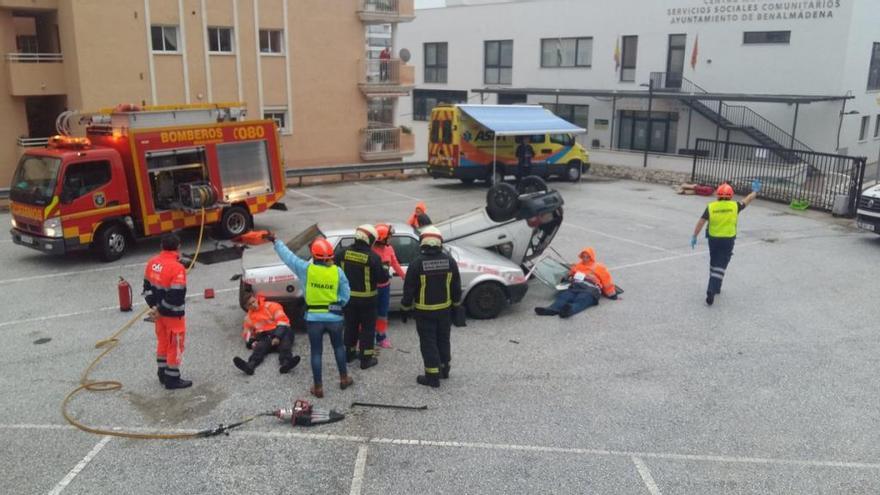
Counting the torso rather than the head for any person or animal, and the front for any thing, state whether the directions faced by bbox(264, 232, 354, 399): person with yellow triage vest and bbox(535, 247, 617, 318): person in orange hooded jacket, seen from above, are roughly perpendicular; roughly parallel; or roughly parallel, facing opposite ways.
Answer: roughly perpendicular

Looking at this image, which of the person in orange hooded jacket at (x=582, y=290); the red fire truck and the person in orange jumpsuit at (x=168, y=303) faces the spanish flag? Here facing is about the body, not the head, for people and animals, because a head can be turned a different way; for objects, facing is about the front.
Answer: the person in orange jumpsuit at (x=168, y=303)

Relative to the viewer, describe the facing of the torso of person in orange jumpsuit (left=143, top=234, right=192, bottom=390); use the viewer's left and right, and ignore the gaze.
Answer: facing away from the viewer and to the right of the viewer

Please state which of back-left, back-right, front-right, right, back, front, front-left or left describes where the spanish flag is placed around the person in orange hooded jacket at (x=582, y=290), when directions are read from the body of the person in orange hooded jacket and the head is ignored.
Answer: back-right

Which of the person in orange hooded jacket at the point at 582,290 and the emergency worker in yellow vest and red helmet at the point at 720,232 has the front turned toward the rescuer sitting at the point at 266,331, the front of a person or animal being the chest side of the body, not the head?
the person in orange hooded jacket

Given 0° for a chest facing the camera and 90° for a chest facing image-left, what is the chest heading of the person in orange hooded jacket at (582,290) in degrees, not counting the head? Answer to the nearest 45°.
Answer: approximately 45°

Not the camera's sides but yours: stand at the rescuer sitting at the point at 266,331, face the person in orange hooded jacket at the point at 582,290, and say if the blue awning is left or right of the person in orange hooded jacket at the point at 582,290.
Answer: left

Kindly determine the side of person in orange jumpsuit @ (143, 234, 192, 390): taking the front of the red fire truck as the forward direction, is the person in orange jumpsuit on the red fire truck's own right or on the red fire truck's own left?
on the red fire truck's own left

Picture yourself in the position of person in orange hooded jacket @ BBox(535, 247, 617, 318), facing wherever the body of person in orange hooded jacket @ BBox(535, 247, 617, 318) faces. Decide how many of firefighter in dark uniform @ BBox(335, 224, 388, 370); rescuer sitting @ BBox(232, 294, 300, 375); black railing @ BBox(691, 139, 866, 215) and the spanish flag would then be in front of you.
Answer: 2
